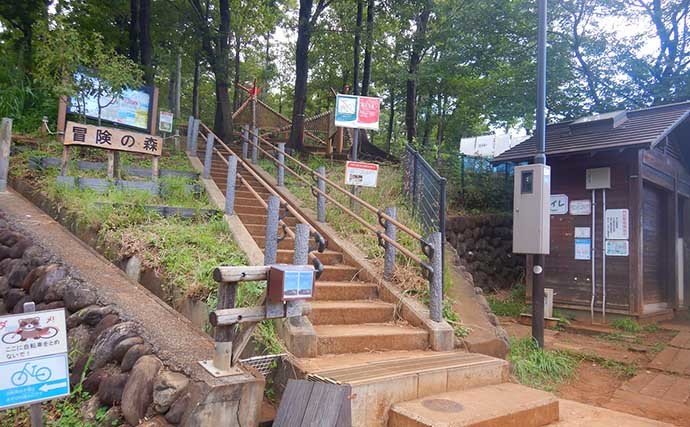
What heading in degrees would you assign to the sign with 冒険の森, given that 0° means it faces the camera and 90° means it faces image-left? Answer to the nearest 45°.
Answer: approximately 0°

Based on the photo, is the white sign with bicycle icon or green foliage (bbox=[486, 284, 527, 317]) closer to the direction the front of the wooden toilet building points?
the white sign with bicycle icon

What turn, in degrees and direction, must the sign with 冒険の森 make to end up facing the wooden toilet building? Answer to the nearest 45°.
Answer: approximately 90° to its left
